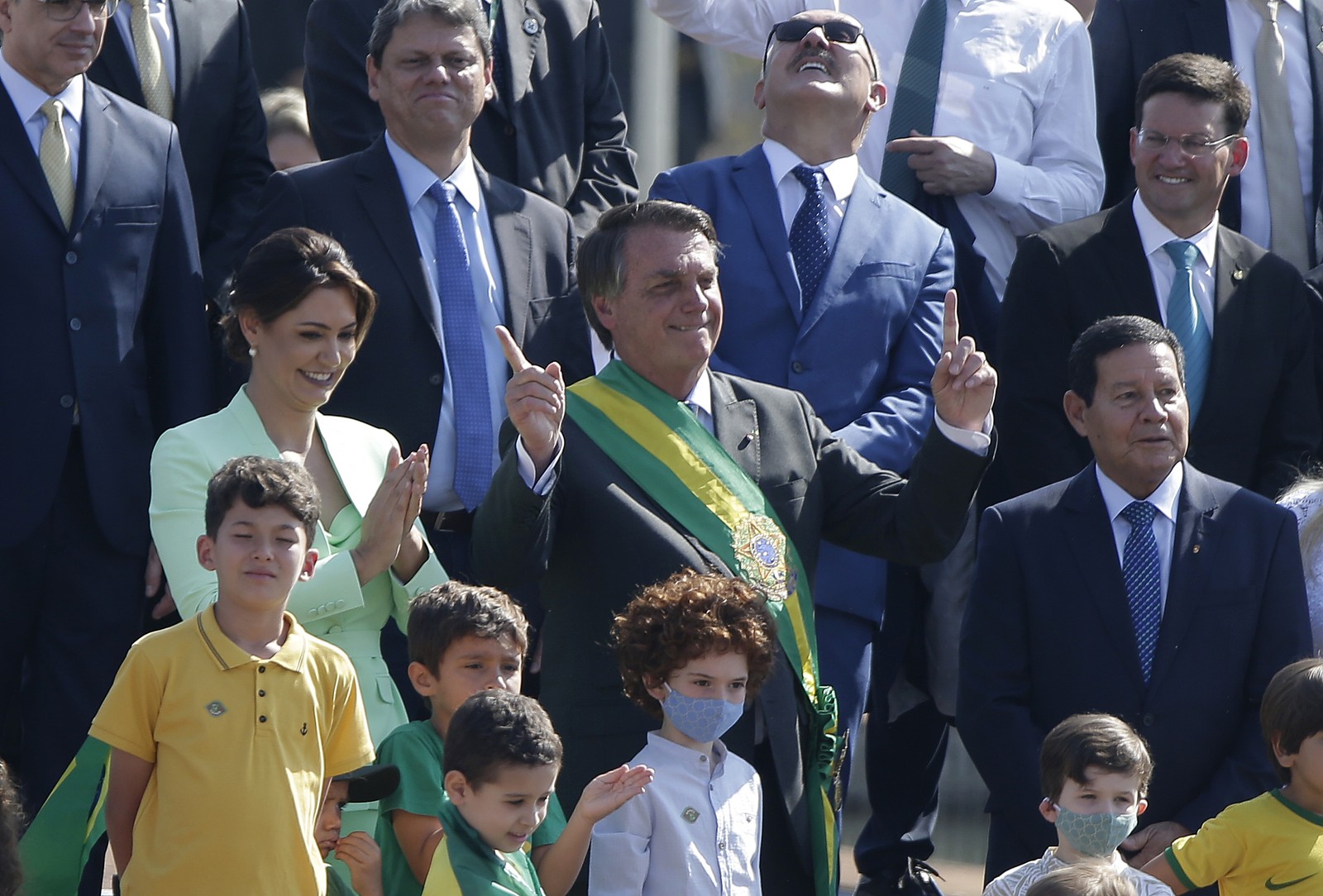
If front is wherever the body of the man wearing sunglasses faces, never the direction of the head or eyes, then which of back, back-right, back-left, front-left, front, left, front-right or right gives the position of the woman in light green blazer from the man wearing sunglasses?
front-right

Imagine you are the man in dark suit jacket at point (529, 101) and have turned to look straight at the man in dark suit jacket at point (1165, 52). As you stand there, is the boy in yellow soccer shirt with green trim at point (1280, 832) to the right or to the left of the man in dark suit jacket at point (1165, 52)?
right

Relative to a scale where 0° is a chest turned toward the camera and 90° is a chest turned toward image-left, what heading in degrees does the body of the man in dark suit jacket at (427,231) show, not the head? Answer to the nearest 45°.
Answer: approximately 0°

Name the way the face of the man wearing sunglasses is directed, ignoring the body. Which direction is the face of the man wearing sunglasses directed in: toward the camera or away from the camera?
toward the camera

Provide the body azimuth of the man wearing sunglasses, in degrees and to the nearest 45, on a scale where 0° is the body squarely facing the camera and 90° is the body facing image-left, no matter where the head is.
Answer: approximately 0°

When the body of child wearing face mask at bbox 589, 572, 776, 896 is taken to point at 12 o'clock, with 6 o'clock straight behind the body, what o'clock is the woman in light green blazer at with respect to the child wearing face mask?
The woman in light green blazer is roughly at 5 o'clock from the child wearing face mask.

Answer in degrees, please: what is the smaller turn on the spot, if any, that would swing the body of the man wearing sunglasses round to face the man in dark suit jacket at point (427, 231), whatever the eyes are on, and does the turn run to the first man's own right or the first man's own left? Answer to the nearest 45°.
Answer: approximately 90° to the first man's own right

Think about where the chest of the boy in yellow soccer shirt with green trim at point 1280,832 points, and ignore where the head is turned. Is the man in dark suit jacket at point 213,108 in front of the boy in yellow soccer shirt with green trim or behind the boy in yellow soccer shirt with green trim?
behind

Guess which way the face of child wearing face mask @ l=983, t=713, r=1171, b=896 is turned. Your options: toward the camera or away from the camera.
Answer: toward the camera

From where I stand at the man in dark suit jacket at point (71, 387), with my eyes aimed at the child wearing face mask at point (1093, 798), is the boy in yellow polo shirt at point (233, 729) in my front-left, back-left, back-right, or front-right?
front-right

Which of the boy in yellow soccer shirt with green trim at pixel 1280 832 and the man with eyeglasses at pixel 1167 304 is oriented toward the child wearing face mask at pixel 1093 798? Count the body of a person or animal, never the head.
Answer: the man with eyeglasses

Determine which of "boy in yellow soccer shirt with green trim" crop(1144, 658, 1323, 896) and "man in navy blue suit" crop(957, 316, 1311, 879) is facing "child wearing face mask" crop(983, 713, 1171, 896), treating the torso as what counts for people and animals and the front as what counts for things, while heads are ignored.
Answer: the man in navy blue suit

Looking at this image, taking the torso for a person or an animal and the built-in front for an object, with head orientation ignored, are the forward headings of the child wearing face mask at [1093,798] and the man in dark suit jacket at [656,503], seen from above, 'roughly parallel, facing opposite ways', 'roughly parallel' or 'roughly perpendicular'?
roughly parallel

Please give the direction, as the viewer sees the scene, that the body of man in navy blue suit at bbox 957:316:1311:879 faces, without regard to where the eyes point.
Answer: toward the camera

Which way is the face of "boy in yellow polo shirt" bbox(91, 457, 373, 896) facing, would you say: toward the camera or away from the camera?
toward the camera

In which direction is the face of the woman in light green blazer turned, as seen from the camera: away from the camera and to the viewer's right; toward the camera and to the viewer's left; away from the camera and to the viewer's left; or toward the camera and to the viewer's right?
toward the camera and to the viewer's right

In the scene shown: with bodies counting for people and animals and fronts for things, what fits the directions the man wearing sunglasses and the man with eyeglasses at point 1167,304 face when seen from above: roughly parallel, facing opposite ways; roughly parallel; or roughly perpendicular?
roughly parallel
